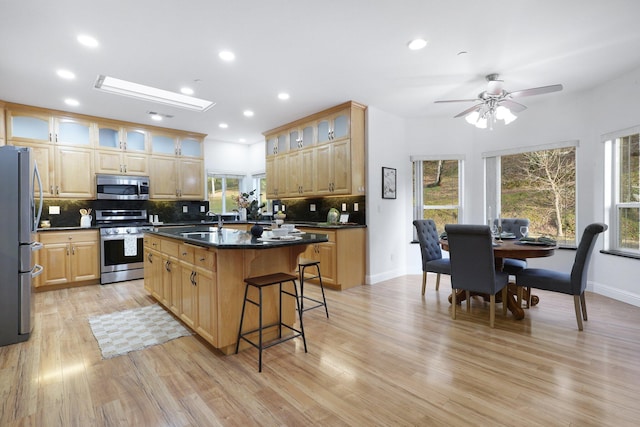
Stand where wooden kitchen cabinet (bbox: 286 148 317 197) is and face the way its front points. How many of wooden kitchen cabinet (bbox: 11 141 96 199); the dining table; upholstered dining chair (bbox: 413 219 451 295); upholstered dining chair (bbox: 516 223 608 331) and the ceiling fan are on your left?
4

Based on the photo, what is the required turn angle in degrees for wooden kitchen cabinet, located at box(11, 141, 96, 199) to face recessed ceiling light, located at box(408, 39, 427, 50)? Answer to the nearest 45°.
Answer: approximately 45° to its left

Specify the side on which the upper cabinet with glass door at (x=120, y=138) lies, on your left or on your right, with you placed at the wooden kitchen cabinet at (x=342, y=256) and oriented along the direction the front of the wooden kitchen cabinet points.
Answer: on your right

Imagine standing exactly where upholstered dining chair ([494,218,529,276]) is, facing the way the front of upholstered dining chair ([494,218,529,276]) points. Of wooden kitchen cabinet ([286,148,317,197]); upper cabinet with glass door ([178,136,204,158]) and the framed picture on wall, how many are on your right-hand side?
3

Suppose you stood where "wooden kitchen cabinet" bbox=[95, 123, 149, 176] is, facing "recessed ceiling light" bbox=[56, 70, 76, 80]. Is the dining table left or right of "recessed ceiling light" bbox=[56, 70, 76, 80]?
left

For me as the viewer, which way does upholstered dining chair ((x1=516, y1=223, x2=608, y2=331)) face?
facing to the left of the viewer

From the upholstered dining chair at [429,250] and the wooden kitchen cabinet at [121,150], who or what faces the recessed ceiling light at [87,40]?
the wooden kitchen cabinet

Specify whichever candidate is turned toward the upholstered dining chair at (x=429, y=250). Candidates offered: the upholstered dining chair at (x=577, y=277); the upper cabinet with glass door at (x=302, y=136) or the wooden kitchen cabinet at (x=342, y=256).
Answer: the upholstered dining chair at (x=577, y=277)

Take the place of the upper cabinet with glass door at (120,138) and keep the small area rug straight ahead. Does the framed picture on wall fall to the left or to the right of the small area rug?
left
